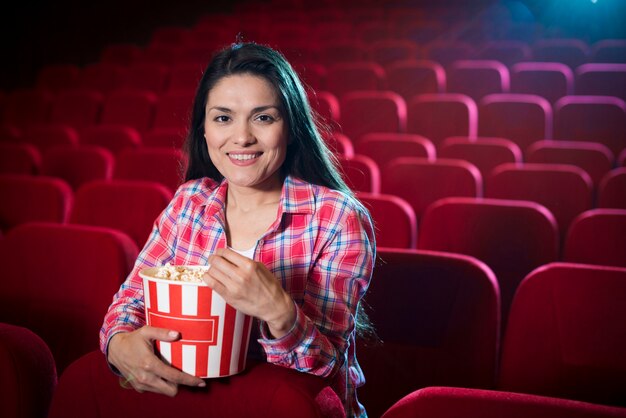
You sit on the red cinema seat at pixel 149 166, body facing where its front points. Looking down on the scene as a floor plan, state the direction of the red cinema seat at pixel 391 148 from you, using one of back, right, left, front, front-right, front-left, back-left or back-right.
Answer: back-left

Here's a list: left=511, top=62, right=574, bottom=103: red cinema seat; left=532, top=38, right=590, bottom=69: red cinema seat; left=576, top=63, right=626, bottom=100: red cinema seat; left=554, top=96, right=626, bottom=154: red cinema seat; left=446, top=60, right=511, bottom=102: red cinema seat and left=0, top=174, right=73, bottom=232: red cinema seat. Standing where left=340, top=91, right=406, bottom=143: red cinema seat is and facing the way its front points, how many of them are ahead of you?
1

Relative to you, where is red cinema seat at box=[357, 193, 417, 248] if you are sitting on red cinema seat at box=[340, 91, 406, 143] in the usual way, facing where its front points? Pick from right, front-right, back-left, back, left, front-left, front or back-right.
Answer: front-left

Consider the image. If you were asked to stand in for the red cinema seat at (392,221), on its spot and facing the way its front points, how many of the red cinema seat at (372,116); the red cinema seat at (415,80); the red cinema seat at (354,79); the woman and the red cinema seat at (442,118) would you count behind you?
4

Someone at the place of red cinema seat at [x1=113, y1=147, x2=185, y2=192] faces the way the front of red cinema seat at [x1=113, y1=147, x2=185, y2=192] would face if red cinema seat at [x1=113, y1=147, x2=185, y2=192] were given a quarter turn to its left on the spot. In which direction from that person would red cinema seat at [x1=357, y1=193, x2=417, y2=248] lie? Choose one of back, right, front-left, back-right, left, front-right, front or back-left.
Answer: front

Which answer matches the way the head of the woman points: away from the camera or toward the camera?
toward the camera

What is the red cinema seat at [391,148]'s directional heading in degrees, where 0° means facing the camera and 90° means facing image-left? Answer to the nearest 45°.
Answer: approximately 0°

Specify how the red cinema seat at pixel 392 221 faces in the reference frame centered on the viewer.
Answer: facing the viewer

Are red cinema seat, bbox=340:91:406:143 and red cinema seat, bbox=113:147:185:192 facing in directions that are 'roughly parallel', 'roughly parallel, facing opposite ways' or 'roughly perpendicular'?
roughly parallel

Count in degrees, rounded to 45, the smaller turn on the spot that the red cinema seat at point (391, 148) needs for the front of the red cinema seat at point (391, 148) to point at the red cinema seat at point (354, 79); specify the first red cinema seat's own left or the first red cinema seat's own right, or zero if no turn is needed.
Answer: approximately 180°

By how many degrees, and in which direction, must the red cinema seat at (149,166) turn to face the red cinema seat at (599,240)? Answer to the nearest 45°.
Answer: approximately 90° to its left

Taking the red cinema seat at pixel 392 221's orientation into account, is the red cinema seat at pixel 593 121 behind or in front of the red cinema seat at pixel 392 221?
behind

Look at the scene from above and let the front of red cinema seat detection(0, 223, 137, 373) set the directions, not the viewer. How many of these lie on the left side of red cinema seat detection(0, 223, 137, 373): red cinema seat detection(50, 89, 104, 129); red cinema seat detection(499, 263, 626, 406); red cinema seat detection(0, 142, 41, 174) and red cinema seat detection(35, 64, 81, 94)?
1

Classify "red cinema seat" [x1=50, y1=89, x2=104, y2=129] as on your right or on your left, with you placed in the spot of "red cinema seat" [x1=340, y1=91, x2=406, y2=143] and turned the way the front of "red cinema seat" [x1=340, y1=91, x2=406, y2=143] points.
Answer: on your right

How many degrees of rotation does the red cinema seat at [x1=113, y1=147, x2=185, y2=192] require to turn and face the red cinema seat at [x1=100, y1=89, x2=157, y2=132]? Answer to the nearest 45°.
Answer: approximately 135° to its right

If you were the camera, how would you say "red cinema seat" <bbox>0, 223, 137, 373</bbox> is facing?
facing the viewer and to the left of the viewer
